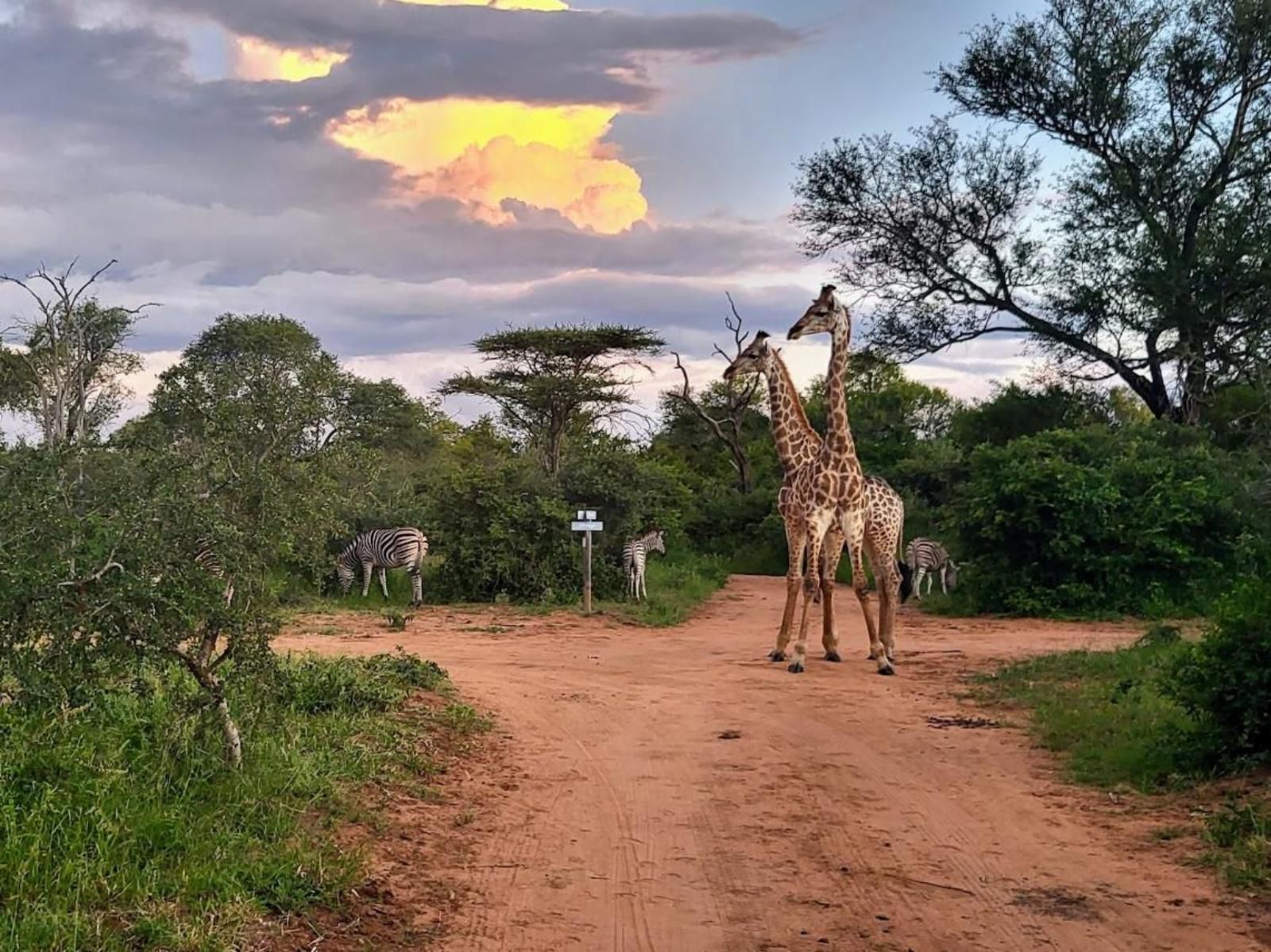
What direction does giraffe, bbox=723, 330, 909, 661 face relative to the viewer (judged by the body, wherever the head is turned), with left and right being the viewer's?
facing the viewer and to the left of the viewer

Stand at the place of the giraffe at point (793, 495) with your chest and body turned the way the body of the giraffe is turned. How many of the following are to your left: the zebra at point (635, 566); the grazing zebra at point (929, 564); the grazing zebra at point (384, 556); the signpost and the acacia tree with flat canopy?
0

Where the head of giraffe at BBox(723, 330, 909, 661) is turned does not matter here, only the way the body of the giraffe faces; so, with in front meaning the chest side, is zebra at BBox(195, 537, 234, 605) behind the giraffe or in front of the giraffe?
in front

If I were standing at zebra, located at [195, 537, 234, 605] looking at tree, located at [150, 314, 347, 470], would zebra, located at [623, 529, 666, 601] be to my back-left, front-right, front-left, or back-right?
front-right

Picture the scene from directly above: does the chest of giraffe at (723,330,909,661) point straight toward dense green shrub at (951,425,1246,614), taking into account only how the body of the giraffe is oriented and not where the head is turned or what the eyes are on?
no

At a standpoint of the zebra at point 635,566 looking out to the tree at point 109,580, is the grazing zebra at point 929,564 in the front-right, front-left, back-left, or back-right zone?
back-left

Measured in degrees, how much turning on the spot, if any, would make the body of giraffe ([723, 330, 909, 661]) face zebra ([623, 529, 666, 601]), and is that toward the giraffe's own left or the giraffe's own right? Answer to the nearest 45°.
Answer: approximately 135° to the giraffe's own right

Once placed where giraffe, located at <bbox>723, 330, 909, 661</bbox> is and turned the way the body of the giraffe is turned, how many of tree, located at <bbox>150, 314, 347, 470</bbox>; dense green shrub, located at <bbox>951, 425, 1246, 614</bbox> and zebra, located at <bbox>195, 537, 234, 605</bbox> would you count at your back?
1

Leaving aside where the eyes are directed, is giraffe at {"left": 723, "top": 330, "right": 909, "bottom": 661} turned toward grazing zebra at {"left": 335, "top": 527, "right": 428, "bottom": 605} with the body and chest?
no

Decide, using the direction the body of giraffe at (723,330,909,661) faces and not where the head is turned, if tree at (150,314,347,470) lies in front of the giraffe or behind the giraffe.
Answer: in front

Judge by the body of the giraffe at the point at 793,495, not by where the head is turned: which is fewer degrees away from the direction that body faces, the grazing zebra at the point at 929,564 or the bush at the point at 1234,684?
the bush

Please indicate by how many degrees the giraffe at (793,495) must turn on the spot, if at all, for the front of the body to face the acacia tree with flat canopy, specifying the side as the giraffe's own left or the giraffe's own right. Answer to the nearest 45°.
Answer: approximately 135° to the giraffe's own right

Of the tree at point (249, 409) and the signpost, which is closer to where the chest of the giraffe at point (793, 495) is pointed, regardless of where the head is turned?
the tree
